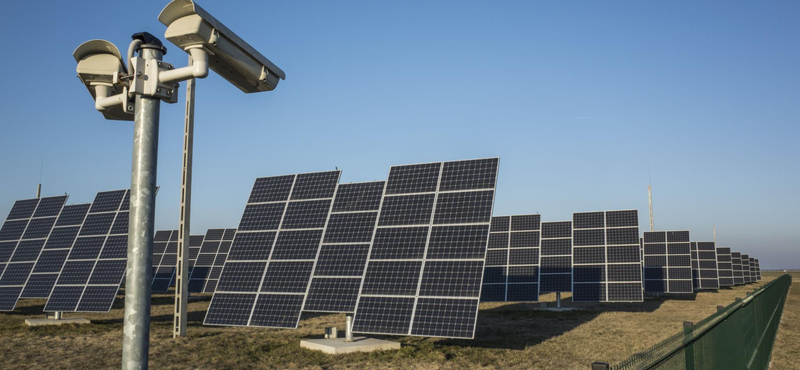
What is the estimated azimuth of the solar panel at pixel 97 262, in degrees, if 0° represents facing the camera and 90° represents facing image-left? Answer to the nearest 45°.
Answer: approximately 45°

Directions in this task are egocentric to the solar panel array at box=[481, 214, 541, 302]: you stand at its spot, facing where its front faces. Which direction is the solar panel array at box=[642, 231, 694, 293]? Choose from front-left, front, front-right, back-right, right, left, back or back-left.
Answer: back-left

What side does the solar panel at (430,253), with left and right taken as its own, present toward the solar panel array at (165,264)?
right

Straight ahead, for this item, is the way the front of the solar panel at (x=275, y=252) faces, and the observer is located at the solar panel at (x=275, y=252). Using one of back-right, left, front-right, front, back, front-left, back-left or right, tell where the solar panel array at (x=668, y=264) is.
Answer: back

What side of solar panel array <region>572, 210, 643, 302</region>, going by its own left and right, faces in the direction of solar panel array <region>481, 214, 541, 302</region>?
right

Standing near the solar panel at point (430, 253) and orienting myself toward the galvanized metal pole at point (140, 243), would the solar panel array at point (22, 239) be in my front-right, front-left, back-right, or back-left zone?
back-right

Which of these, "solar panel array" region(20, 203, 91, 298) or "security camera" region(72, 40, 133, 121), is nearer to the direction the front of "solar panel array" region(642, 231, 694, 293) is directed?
the security camera

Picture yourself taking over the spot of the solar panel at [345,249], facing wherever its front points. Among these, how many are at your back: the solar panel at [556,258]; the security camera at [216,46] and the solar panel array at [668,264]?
2

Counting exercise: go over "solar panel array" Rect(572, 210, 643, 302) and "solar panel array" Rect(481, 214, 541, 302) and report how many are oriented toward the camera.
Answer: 2

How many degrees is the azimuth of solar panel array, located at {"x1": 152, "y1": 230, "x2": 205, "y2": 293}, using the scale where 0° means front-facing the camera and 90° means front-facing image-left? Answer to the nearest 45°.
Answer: approximately 45°

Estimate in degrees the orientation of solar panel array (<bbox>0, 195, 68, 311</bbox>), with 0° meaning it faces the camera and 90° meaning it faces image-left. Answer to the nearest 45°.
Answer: approximately 45°
